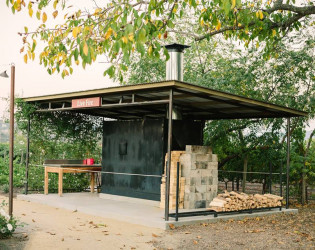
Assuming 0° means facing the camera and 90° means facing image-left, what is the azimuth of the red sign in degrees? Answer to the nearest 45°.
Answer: approximately 45°

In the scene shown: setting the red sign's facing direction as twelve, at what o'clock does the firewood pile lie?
The firewood pile is roughly at 8 o'clock from the red sign.

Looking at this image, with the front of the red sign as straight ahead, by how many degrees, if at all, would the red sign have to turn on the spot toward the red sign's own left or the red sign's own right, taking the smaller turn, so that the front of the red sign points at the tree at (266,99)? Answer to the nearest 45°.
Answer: approximately 180°

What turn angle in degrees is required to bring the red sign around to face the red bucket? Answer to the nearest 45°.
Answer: approximately 135° to its right

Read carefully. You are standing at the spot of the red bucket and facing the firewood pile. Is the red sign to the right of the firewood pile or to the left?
right

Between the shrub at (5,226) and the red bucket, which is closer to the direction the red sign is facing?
the shrub

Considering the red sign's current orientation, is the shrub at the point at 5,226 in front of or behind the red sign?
in front
